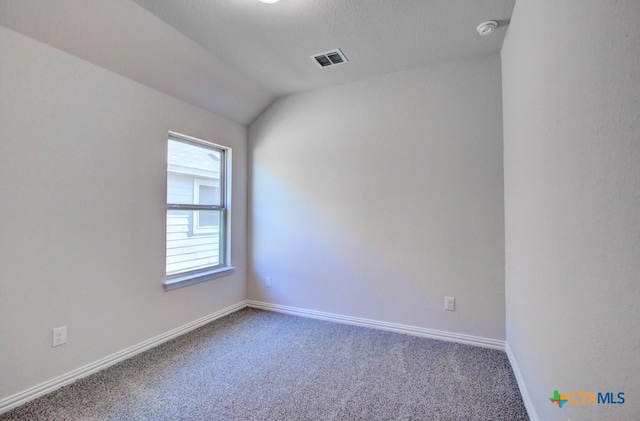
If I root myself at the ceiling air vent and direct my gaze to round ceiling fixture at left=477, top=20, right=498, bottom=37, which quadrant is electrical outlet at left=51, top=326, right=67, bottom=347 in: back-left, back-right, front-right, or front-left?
back-right

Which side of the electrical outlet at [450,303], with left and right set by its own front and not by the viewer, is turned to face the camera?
front

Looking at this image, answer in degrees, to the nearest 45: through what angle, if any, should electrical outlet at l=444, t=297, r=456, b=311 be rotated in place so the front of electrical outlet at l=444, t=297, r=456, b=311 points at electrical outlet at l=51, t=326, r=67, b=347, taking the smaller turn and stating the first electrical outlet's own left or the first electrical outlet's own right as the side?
approximately 45° to the first electrical outlet's own right

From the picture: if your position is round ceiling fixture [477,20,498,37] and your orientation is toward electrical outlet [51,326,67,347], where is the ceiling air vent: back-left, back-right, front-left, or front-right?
front-right
